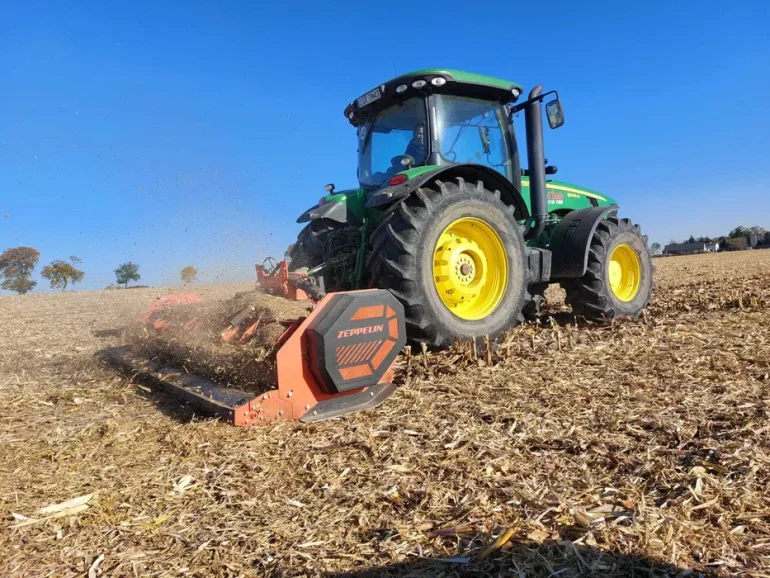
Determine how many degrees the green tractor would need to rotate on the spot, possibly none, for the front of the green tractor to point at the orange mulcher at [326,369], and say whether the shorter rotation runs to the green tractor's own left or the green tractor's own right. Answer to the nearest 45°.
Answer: approximately 135° to the green tractor's own right

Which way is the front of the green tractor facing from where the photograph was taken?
facing away from the viewer and to the right of the viewer
